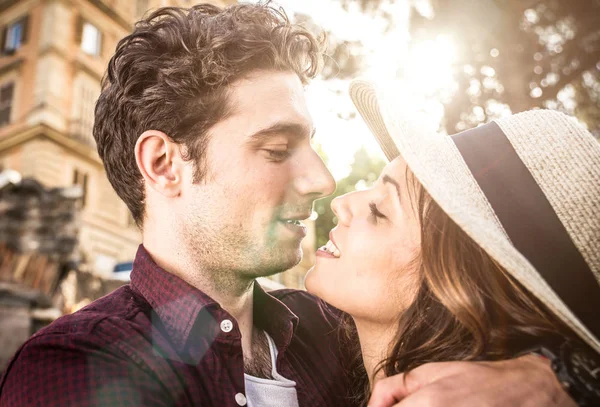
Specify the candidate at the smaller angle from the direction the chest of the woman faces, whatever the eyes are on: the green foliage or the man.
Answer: the man

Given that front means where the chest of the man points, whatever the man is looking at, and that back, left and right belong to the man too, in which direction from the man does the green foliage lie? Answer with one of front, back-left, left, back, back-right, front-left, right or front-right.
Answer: back-left

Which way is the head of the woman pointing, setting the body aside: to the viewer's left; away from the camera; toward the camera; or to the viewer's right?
to the viewer's left

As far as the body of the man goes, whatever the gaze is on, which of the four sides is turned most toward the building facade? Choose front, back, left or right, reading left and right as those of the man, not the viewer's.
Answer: back

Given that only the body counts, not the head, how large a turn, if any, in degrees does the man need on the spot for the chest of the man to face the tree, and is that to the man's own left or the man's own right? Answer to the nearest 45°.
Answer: approximately 90° to the man's own left

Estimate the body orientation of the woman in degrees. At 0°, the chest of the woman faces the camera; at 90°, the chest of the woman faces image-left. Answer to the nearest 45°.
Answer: approximately 90°

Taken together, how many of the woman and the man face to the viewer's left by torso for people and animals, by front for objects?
1

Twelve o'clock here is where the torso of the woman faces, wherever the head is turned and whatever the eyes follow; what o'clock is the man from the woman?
The man is roughly at 1 o'clock from the woman.

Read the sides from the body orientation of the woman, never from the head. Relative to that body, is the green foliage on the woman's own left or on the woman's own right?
on the woman's own right
